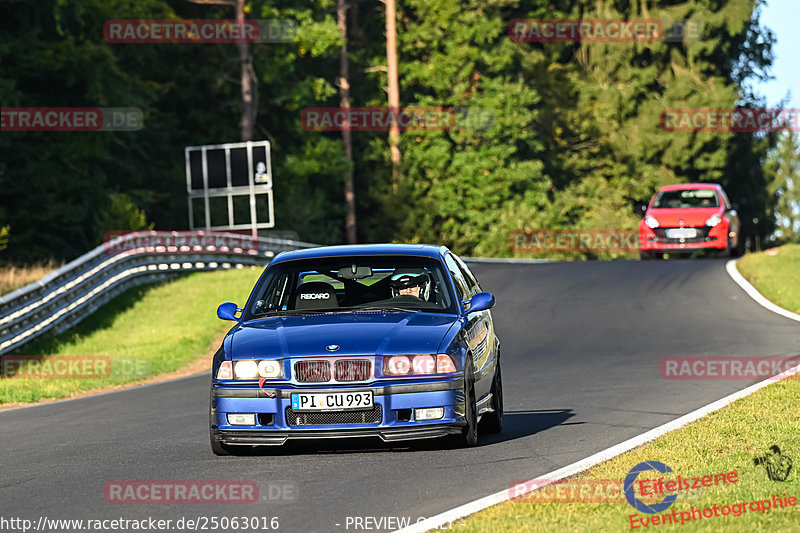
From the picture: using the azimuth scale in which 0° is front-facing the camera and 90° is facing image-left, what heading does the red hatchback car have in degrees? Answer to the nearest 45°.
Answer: approximately 0°

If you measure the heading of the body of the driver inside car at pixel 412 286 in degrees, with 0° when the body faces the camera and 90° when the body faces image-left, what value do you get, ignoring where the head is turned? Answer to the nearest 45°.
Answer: approximately 0°

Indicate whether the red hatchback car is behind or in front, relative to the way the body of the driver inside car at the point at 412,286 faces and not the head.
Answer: behind

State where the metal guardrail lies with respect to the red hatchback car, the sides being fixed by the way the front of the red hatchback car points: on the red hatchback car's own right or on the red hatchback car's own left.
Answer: on the red hatchback car's own right

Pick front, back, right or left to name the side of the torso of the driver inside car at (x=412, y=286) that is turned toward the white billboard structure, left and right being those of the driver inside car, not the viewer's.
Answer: back

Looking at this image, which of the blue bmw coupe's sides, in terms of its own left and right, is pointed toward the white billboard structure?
back

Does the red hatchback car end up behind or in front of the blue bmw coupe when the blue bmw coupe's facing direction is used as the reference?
behind
